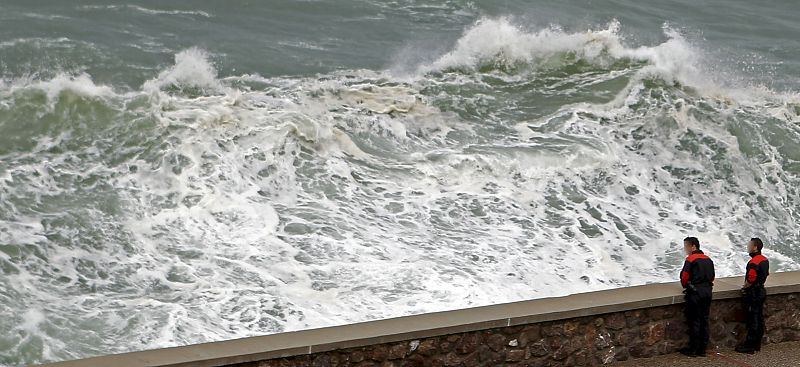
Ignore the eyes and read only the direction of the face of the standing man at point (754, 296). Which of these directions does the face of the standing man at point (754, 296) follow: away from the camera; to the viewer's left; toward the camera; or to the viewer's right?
to the viewer's left

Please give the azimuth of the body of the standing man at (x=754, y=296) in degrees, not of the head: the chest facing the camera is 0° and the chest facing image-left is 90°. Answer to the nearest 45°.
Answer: approximately 90°
